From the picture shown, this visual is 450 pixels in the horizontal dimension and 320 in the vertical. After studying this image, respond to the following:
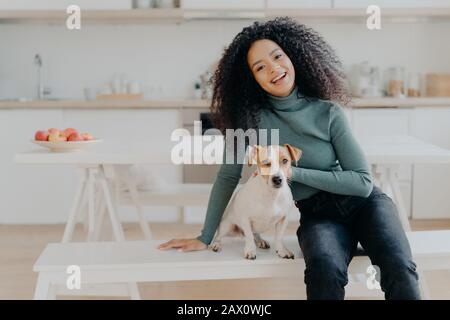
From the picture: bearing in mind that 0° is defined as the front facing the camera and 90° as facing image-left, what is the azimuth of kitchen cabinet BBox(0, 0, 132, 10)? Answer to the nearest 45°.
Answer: approximately 0°

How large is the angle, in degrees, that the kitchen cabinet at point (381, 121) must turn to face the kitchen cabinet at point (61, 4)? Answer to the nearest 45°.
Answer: approximately 90° to its right

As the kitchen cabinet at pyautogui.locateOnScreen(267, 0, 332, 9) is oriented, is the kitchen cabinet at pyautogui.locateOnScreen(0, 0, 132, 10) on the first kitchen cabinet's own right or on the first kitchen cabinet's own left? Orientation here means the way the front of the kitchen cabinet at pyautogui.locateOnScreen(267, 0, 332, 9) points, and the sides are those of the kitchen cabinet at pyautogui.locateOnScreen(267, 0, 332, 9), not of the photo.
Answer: on the first kitchen cabinet's own right

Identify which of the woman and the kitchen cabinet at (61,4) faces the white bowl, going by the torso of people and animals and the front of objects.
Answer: the kitchen cabinet

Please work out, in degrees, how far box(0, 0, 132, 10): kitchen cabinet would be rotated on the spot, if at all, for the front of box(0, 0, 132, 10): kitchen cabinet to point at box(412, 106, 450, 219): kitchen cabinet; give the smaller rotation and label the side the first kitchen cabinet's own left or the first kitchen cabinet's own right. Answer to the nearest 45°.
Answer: approximately 90° to the first kitchen cabinet's own left

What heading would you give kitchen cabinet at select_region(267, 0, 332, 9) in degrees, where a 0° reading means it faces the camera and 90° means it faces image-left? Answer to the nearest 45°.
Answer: approximately 0°

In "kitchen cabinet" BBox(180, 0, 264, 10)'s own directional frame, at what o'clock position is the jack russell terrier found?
The jack russell terrier is roughly at 12 o'clock from the kitchen cabinet.
